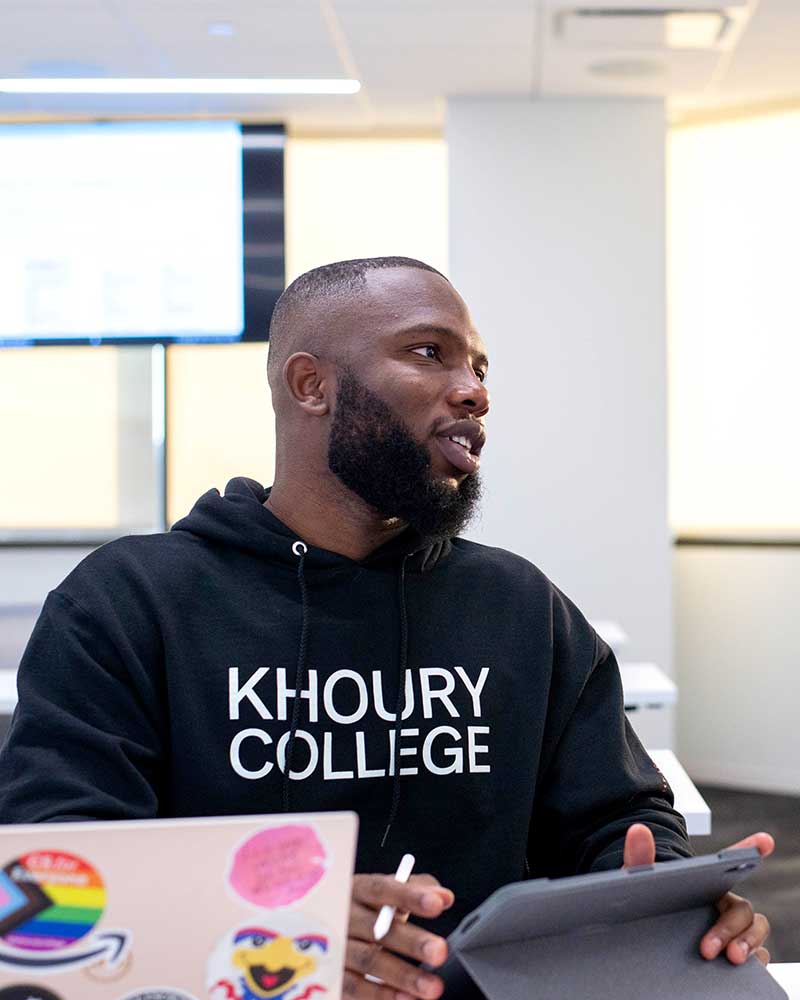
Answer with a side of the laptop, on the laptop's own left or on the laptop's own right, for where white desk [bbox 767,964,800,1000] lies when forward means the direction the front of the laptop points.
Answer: on the laptop's own right

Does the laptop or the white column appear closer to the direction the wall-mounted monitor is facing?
the laptop

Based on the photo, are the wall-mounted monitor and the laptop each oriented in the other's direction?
yes

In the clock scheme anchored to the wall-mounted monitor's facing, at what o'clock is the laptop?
The laptop is roughly at 12 o'clock from the wall-mounted monitor.

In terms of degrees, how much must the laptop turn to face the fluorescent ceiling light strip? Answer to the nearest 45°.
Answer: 0° — it already faces it

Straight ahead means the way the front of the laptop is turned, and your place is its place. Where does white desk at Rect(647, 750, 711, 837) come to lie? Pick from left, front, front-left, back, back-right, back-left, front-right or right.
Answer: front-right

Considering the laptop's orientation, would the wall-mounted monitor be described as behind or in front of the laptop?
in front

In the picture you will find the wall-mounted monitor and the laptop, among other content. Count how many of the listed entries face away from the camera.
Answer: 1

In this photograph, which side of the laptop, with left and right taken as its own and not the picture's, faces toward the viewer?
back

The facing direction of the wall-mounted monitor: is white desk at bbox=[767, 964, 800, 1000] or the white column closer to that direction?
the white desk

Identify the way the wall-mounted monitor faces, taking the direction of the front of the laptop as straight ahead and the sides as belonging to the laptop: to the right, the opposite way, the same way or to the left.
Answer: the opposite way

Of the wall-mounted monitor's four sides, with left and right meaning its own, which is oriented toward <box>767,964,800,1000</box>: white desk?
front

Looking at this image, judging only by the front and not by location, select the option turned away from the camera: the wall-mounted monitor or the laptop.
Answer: the laptop

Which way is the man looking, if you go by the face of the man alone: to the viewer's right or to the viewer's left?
to the viewer's right

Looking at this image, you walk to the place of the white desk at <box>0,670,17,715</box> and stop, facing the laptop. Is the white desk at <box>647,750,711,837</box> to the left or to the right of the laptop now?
left

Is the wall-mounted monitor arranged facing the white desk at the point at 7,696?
yes
